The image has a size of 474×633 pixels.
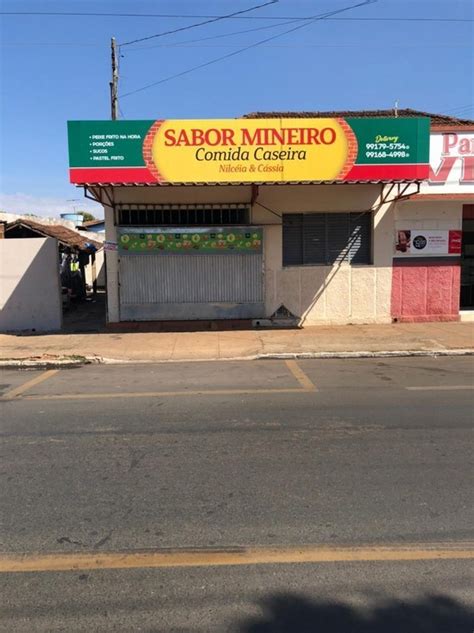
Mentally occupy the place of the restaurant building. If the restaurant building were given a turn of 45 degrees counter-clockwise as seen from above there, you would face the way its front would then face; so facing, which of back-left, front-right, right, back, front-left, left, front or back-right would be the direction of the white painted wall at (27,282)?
back-right

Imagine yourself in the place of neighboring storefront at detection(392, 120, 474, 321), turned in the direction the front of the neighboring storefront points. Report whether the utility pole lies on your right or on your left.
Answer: on your right

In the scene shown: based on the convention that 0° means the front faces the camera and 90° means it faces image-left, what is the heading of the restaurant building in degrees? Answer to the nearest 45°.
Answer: approximately 0°

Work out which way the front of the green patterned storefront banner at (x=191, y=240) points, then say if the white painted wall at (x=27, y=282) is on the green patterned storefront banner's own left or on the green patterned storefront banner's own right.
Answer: on the green patterned storefront banner's own right

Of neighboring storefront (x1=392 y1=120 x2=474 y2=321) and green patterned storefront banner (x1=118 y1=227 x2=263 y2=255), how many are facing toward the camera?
2

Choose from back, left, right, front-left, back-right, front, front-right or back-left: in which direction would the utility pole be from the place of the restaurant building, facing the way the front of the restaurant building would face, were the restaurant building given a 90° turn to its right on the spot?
front-right

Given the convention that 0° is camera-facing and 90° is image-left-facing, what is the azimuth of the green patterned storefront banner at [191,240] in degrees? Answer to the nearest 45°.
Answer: approximately 0°
